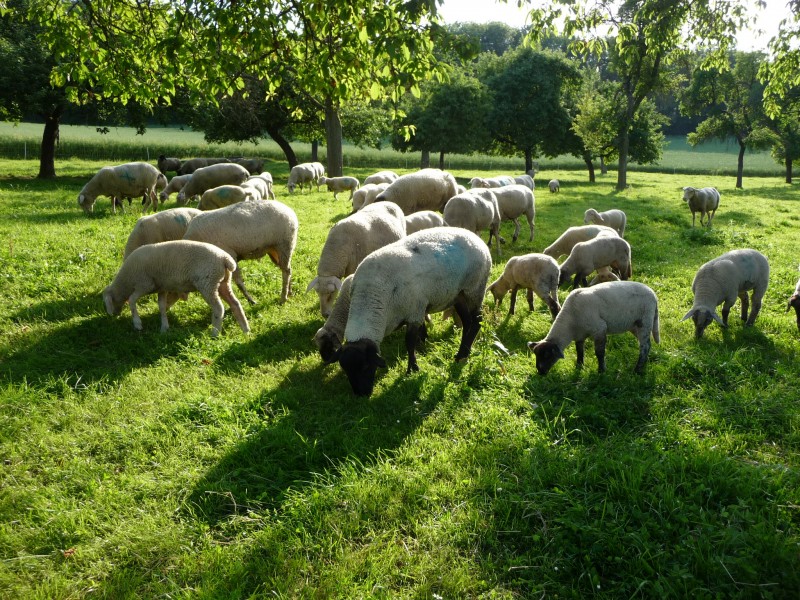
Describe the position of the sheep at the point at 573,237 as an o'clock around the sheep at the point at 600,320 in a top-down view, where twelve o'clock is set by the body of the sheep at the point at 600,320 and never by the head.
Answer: the sheep at the point at 573,237 is roughly at 3 o'clock from the sheep at the point at 600,320.

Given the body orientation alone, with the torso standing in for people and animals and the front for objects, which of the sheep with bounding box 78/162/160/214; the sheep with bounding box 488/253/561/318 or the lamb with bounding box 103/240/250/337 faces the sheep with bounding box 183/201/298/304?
the sheep with bounding box 488/253/561/318

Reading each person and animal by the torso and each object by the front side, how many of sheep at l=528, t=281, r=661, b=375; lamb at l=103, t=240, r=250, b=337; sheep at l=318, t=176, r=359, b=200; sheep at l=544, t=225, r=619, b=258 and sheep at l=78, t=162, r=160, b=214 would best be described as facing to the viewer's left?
5

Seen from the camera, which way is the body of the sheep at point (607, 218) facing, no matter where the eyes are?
to the viewer's left

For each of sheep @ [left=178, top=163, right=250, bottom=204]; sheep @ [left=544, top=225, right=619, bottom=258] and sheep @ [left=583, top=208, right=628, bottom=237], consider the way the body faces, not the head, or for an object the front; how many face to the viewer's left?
3

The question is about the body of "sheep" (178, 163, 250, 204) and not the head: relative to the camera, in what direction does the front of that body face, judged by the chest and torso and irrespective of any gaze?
to the viewer's left

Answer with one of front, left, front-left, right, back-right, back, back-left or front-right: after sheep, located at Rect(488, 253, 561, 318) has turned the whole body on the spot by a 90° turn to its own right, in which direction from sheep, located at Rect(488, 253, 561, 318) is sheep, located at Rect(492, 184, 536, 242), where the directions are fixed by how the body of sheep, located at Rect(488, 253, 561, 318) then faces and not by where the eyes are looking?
front

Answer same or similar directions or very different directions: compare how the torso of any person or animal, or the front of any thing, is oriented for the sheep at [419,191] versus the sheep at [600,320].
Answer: same or similar directions

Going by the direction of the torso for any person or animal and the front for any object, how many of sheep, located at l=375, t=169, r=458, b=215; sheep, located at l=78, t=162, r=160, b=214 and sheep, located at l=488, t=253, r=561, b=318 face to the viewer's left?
3

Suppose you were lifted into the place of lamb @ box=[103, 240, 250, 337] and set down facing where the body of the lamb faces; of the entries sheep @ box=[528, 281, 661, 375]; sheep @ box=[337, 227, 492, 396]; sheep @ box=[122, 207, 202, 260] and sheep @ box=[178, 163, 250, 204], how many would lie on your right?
2

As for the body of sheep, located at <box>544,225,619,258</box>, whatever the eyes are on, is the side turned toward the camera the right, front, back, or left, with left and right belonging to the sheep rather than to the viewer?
left

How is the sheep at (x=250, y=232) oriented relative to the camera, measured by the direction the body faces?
to the viewer's left

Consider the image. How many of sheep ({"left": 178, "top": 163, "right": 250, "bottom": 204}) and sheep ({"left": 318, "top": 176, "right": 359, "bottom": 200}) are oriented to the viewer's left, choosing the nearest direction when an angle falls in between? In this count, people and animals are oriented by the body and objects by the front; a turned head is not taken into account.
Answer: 2

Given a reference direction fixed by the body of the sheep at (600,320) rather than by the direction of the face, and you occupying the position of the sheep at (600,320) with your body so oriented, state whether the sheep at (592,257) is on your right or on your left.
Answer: on your right

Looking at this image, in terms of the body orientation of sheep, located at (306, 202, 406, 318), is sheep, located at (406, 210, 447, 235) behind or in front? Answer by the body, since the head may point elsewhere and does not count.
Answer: behind
